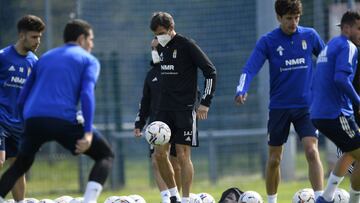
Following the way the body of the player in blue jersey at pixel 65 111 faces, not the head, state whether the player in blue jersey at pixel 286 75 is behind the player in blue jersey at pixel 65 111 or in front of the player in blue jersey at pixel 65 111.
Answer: in front

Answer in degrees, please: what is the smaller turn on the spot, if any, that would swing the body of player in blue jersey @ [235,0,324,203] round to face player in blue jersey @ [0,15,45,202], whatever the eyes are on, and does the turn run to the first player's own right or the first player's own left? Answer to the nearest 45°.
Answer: approximately 90° to the first player's own right

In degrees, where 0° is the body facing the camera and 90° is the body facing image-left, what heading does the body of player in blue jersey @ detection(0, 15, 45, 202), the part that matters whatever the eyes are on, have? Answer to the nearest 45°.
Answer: approximately 315°

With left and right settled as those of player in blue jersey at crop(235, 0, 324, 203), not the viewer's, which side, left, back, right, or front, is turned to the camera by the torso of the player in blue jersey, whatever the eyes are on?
front

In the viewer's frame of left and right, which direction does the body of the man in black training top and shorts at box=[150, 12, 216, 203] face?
facing the viewer and to the left of the viewer

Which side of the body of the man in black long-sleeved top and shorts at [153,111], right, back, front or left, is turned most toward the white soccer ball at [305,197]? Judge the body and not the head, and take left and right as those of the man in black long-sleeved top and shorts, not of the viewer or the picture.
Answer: left

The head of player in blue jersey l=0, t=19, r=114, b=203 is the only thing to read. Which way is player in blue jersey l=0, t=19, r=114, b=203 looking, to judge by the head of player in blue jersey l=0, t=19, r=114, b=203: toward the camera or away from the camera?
away from the camera
